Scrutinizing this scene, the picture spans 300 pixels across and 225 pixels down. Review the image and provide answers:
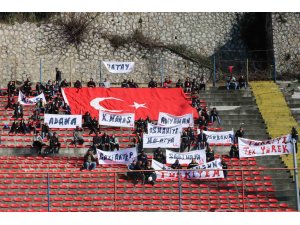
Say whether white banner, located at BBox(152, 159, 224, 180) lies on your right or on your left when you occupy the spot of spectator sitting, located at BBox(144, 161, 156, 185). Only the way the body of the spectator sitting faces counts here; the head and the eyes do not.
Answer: on your left

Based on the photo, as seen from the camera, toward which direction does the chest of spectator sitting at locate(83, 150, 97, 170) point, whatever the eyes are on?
toward the camera

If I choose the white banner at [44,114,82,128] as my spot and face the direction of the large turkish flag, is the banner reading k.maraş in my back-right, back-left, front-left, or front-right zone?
front-right

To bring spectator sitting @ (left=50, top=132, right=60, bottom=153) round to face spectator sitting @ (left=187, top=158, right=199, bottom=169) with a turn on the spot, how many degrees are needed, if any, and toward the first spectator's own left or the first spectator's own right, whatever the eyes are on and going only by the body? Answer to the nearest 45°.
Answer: approximately 45° to the first spectator's own left

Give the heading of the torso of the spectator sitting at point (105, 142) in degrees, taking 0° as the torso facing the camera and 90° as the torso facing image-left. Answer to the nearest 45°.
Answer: approximately 0°

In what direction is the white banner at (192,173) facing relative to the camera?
toward the camera

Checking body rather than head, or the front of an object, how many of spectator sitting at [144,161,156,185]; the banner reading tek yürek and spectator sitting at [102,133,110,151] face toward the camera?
3
